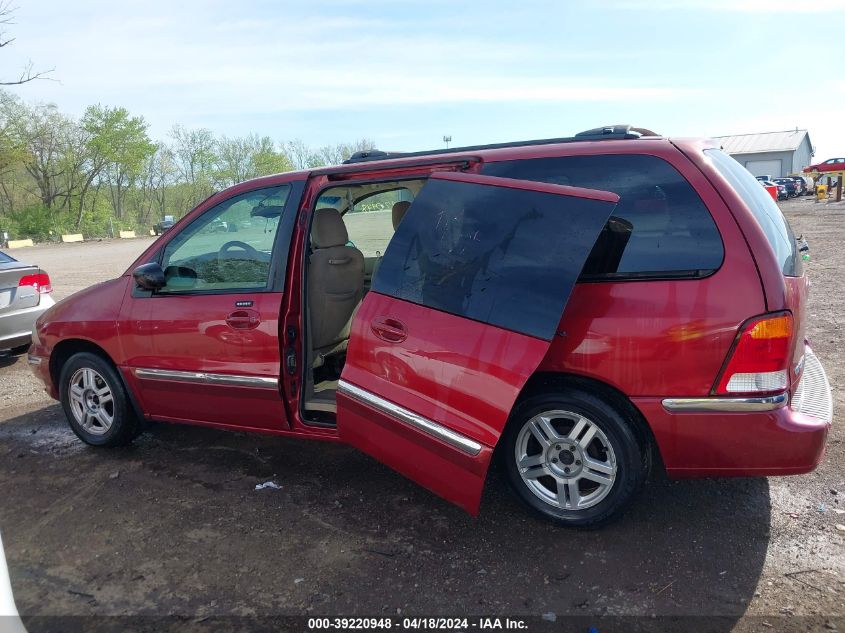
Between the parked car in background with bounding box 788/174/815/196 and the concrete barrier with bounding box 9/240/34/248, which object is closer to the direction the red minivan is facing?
the concrete barrier

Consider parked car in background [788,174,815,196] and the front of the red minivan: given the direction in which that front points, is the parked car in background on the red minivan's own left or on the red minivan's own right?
on the red minivan's own right

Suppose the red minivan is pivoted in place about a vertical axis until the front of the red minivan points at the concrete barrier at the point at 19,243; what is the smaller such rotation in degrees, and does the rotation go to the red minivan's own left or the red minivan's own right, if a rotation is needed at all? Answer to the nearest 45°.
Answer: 0° — it already faces it

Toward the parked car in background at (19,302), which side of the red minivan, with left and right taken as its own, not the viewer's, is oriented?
front

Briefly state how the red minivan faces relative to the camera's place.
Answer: facing away from the viewer and to the left of the viewer

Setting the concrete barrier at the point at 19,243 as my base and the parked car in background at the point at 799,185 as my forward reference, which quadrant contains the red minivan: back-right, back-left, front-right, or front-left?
front-right

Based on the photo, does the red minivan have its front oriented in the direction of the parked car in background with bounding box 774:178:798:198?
no

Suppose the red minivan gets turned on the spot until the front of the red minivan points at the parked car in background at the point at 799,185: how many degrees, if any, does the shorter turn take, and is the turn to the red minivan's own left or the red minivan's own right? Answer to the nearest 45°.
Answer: approximately 90° to the red minivan's own right

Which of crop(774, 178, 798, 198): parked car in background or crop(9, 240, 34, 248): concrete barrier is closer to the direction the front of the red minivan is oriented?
the concrete barrier
